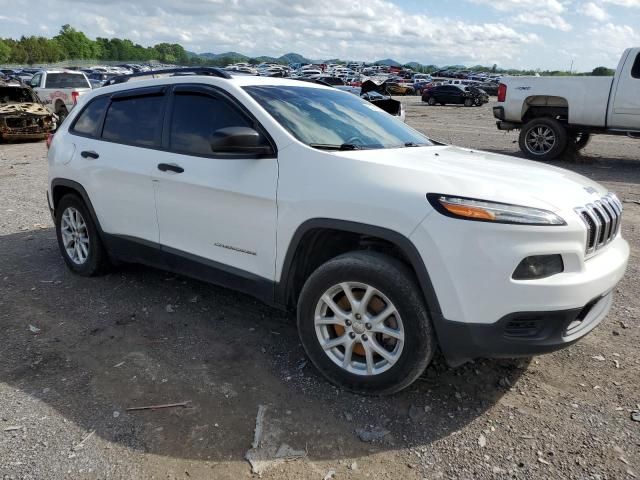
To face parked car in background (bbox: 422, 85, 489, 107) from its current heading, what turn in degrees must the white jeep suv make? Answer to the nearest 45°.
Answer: approximately 135° to its left

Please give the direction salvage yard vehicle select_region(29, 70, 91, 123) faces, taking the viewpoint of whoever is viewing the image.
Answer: facing away from the viewer and to the left of the viewer

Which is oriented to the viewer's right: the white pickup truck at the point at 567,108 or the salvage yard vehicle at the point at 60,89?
the white pickup truck

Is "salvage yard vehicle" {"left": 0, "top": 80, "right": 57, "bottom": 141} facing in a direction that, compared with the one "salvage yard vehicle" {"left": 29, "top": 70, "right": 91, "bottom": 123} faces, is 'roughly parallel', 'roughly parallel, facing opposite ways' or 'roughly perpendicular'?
roughly parallel, facing opposite ways

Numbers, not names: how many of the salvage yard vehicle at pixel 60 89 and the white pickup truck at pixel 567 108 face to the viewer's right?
1

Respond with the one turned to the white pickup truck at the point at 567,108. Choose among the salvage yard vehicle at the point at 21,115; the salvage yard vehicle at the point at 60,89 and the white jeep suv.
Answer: the salvage yard vehicle at the point at 21,115

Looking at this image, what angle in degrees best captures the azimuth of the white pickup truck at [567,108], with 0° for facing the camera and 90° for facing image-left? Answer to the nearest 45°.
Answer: approximately 270°

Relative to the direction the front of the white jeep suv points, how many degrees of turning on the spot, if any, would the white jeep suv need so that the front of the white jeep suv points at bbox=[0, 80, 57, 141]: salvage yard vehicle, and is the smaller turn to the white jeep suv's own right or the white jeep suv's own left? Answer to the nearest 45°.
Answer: approximately 180°

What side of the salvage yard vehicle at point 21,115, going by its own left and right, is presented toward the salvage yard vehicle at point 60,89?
left

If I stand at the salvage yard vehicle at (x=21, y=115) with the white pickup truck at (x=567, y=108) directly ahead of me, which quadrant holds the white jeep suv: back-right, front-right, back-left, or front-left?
front-right

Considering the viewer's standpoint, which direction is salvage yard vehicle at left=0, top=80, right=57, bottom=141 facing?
facing the viewer and to the right of the viewer
